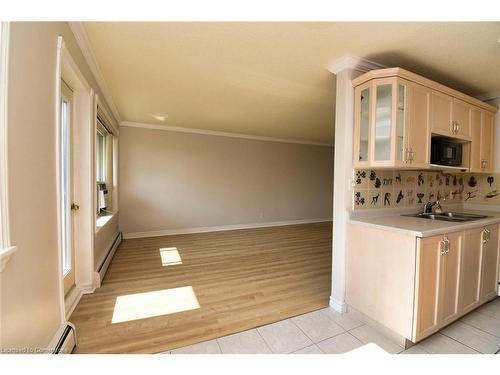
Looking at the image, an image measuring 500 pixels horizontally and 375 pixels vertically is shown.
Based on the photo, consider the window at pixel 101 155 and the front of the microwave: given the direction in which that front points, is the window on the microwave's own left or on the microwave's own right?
on the microwave's own right

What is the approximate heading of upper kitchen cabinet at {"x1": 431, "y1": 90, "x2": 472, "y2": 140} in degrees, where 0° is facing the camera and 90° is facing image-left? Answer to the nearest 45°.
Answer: approximately 315°

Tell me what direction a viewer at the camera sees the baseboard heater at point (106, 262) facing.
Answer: facing to the right of the viewer

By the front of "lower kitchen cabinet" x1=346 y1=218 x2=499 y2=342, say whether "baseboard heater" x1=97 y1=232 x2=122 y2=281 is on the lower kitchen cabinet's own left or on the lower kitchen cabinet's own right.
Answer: on the lower kitchen cabinet's own right

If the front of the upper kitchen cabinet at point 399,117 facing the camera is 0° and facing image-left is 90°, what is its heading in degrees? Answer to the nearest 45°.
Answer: approximately 315°

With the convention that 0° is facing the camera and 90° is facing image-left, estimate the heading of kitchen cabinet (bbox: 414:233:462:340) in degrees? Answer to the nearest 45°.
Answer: approximately 315°

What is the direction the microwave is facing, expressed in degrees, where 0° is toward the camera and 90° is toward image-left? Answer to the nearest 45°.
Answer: approximately 315°
